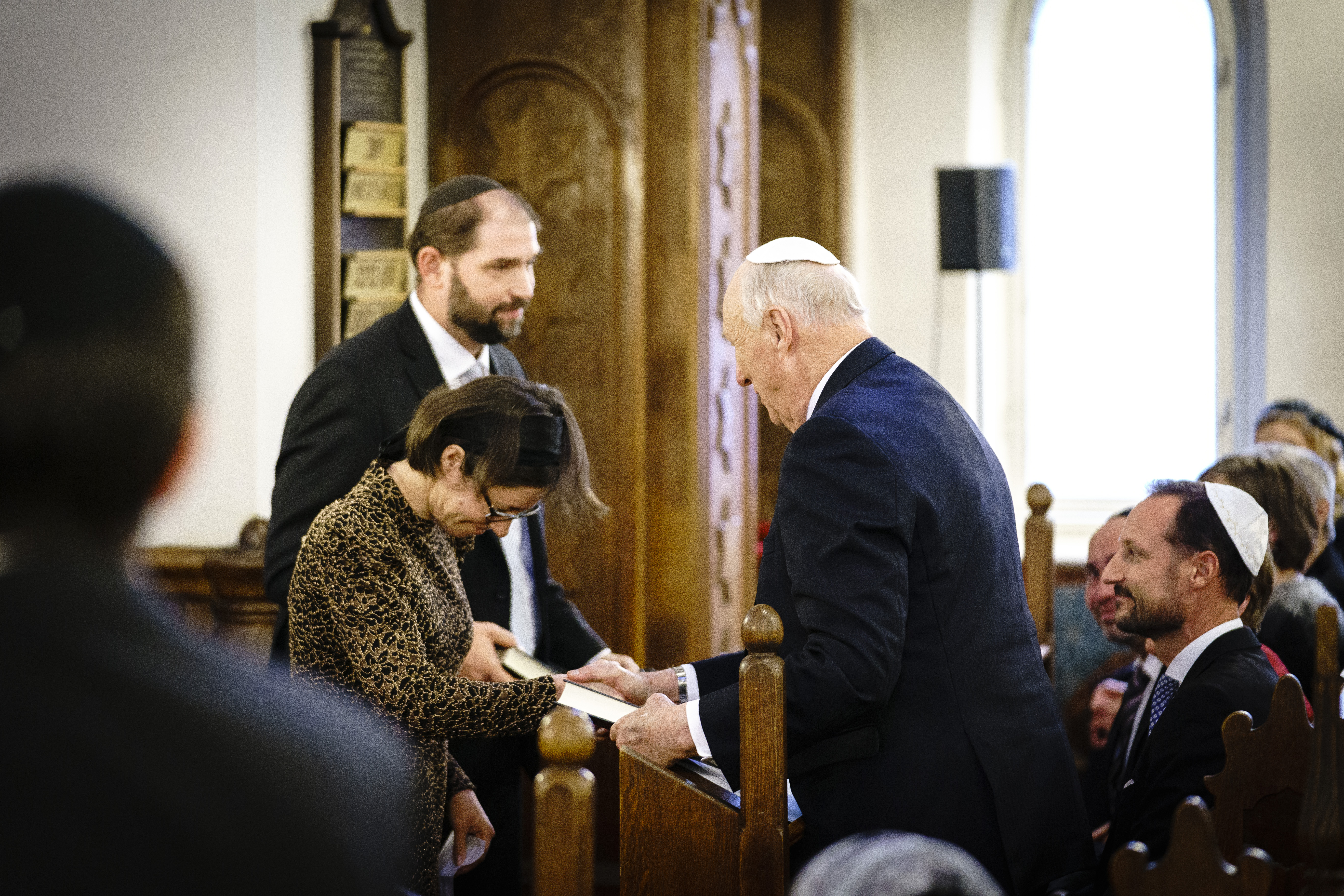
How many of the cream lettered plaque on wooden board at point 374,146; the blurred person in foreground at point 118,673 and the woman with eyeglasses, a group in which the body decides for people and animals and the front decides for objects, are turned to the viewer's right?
1

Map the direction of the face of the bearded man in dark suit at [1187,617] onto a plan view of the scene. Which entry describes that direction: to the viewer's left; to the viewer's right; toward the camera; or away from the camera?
to the viewer's left

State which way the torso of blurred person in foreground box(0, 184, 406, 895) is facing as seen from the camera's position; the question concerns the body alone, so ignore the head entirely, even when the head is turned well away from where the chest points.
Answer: away from the camera

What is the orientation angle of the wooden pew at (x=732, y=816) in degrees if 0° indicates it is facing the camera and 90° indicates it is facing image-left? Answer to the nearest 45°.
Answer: approximately 90°

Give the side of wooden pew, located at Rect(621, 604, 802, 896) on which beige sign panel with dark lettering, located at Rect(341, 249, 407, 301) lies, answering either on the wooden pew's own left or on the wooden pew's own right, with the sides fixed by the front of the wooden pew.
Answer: on the wooden pew's own right

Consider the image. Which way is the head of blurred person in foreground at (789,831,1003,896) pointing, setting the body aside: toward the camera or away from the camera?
away from the camera

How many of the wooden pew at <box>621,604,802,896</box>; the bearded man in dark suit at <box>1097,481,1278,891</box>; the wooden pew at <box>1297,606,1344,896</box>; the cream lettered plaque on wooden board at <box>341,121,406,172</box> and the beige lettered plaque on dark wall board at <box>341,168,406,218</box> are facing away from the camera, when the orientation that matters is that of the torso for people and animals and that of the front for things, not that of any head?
0

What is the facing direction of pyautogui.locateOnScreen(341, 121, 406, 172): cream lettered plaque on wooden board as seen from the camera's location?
facing the viewer

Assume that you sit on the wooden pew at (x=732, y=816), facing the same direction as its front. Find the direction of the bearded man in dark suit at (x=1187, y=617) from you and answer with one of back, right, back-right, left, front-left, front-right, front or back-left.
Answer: back-right

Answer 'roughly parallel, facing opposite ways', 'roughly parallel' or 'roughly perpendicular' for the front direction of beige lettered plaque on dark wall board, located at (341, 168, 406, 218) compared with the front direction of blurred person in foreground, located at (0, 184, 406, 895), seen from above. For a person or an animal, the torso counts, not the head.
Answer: roughly parallel, facing opposite ways

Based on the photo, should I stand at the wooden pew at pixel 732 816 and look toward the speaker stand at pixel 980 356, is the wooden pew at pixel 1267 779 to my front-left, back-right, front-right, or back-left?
front-right

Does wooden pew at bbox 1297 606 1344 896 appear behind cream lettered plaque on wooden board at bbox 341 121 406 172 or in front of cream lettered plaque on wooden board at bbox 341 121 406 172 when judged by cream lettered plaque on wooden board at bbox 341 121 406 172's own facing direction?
in front

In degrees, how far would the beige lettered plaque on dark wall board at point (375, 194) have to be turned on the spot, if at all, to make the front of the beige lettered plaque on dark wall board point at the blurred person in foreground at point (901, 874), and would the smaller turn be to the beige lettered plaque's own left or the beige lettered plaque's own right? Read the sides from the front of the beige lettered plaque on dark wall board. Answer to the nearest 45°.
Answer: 0° — it already faces them
